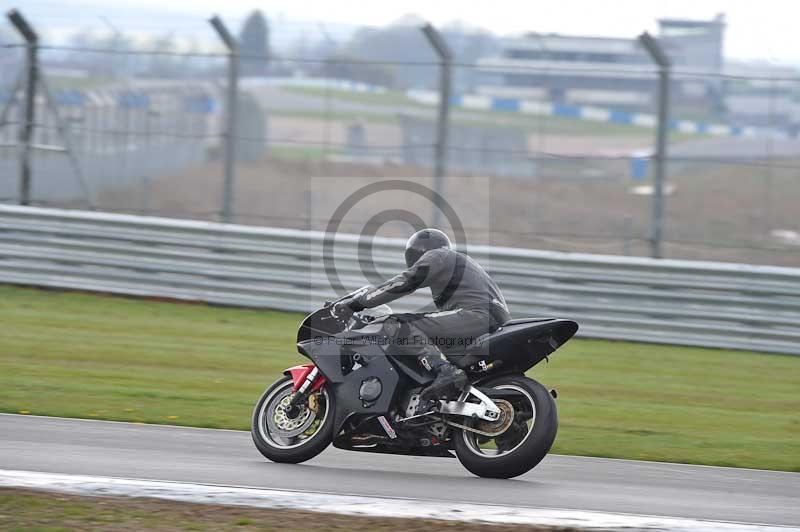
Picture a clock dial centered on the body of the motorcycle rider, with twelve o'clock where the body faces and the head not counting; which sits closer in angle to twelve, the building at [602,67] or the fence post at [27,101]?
the fence post

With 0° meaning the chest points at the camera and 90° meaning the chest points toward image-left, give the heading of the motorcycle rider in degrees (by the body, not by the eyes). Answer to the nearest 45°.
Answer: approximately 90°

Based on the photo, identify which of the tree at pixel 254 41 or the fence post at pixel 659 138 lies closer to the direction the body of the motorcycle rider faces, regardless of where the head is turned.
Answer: the tree

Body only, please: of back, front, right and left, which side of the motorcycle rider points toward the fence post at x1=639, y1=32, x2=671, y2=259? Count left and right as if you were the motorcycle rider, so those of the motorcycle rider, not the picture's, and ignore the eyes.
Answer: right

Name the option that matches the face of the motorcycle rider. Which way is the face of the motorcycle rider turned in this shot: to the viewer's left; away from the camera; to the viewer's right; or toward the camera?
to the viewer's left

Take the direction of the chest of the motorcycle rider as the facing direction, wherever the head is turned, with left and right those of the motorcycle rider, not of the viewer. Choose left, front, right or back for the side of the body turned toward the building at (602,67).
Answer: right

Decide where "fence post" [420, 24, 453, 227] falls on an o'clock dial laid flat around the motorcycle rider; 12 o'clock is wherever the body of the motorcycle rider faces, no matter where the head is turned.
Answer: The fence post is roughly at 3 o'clock from the motorcycle rider.

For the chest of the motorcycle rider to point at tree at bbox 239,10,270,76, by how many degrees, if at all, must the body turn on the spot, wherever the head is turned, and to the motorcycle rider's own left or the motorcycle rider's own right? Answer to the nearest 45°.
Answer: approximately 90° to the motorcycle rider's own right
